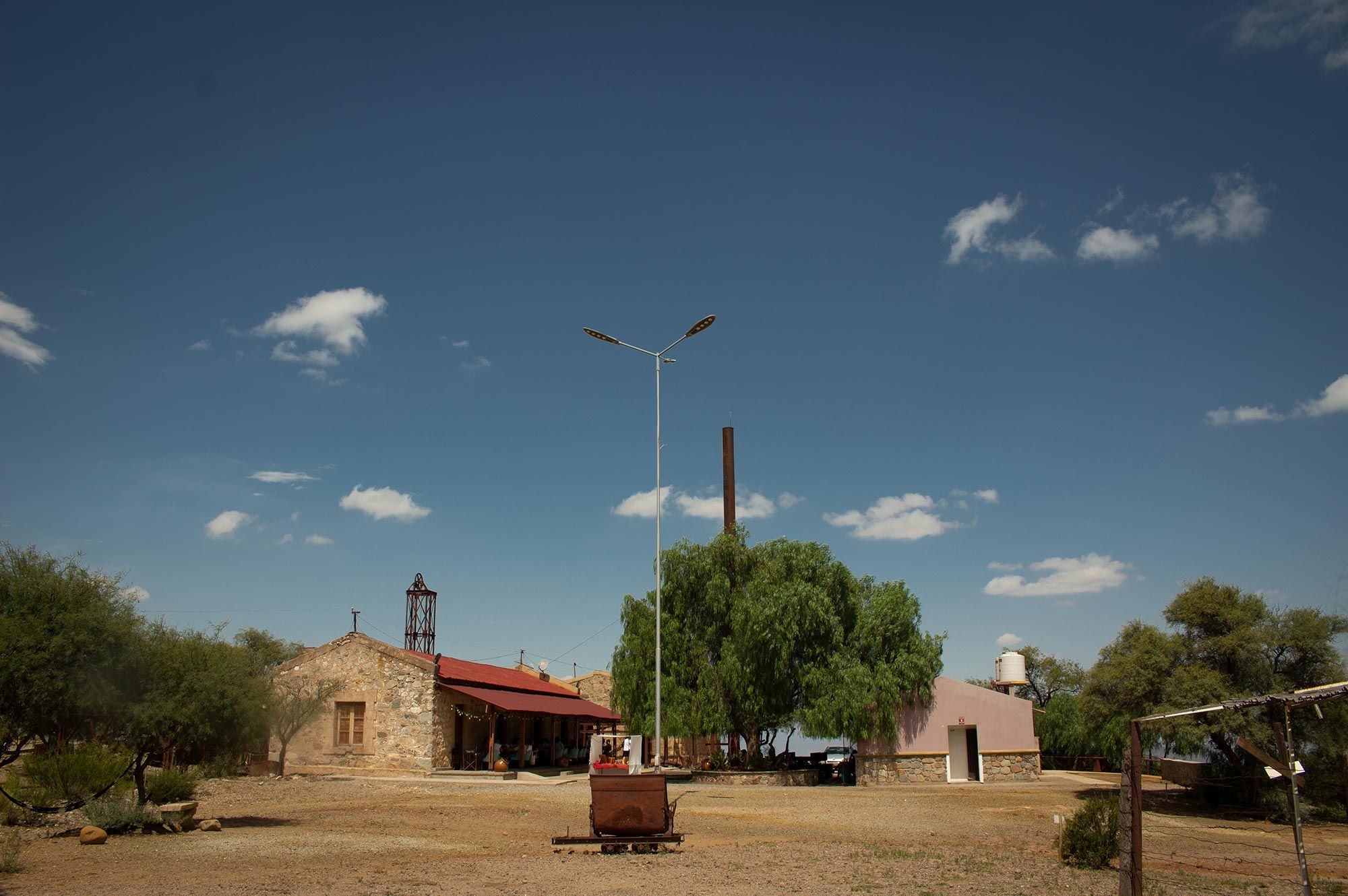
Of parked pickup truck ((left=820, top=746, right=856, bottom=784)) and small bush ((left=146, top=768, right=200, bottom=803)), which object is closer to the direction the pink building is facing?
the small bush

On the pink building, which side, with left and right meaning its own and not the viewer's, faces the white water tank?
back

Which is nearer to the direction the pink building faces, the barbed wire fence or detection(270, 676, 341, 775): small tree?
the barbed wire fence

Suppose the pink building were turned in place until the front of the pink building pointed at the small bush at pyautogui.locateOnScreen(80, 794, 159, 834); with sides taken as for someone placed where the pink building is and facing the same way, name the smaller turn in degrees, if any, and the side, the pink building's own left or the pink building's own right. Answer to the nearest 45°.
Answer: approximately 45° to the pink building's own right

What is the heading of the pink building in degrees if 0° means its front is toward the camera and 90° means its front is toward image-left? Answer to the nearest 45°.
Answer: approximately 0°

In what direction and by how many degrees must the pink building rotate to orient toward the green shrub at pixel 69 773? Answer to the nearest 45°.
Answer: approximately 45° to its right

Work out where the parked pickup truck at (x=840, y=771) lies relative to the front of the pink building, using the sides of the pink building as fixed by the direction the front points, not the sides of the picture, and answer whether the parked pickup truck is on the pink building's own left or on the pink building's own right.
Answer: on the pink building's own right

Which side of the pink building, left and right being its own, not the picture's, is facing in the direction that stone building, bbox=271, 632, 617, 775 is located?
right
